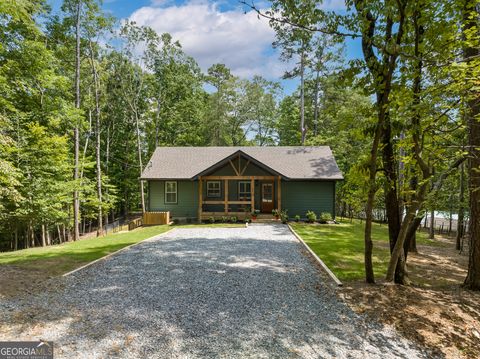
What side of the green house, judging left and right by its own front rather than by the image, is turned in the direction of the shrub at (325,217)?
left

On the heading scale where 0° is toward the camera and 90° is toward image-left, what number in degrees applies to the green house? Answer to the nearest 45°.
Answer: approximately 0°
